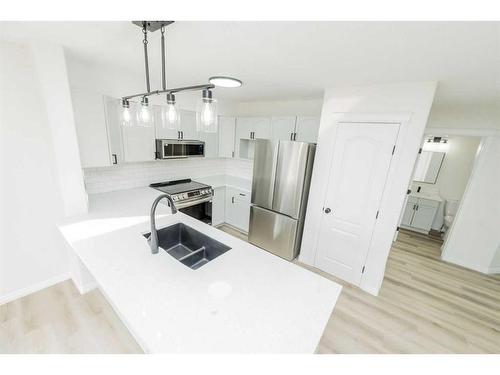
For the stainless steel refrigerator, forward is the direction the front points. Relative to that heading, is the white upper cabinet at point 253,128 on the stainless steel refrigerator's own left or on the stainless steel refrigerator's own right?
on the stainless steel refrigerator's own right

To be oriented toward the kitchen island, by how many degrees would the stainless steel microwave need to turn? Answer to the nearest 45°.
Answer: approximately 45° to its right

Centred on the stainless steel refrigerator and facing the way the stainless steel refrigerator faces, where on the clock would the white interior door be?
The white interior door is roughly at 8 o'clock from the stainless steel refrigerator.

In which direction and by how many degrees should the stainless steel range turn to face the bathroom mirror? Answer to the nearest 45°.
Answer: approximately 45° to its left

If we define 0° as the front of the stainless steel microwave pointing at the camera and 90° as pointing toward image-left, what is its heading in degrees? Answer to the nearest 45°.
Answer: approximately 315°

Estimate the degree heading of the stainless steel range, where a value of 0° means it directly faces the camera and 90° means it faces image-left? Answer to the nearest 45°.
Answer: approximately 315°

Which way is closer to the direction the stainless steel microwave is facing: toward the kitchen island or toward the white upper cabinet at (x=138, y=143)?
the kitchen island

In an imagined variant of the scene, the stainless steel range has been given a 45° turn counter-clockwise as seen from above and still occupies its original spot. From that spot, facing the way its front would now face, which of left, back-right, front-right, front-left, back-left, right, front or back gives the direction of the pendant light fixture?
right
